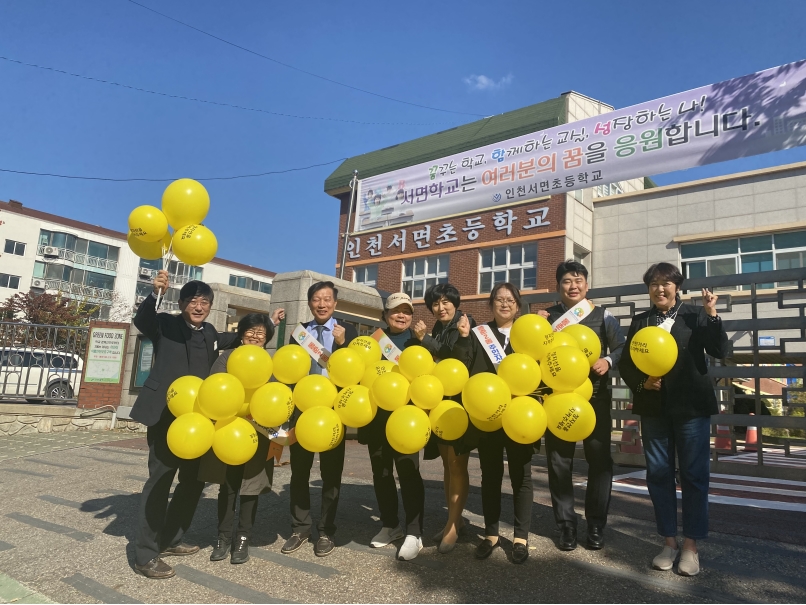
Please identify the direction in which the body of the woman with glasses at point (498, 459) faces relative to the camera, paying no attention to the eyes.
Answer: toward the camera

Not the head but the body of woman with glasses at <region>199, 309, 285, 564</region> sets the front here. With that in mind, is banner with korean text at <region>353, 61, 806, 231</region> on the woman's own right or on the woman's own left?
on the woman's own left

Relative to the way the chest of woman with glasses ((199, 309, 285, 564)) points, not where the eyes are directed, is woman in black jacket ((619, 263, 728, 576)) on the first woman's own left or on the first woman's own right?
on the first woman's own left

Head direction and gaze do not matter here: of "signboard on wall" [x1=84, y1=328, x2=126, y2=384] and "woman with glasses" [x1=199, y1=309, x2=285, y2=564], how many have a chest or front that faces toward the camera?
2

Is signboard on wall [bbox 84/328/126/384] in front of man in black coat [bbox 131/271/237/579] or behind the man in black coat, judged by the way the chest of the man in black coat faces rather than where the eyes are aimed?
behind

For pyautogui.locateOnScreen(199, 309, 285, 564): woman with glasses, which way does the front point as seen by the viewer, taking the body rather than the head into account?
toward the camera

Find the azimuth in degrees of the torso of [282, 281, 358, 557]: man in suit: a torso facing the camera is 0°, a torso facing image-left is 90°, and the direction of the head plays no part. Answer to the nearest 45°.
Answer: approximately 0°

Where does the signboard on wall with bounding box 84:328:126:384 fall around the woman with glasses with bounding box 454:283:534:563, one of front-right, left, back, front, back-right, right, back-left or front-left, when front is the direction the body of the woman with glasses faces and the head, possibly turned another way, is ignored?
back-right

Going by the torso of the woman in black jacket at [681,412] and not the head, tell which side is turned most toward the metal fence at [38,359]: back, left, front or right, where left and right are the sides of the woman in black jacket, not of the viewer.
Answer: right

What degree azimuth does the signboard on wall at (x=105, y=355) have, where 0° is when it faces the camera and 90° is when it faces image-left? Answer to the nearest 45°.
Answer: approximately 0°
